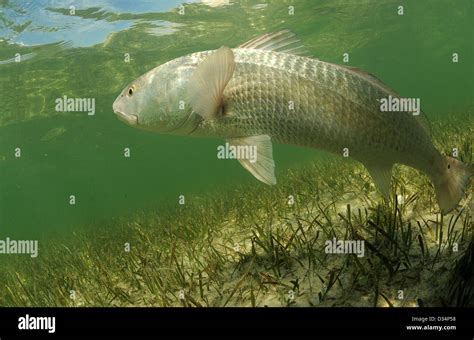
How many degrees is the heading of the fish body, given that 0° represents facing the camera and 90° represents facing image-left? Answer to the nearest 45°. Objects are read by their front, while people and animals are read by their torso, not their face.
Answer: approximately 90°
